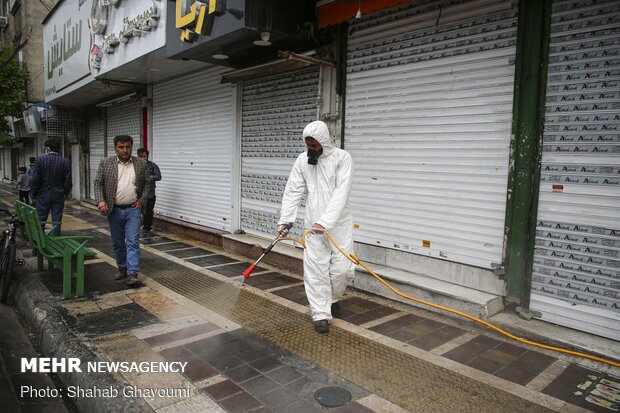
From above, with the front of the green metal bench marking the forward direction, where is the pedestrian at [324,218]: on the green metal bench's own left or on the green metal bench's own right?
on the green metal bench's own right

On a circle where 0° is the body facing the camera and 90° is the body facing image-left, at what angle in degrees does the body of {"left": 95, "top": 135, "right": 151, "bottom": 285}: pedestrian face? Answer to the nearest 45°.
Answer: approximately 0°

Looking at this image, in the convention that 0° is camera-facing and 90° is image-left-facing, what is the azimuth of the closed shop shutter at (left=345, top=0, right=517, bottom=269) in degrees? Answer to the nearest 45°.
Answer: approximately 45°

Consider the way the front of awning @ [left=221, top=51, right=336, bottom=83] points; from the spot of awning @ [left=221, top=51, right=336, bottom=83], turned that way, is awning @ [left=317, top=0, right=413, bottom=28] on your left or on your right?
on your left

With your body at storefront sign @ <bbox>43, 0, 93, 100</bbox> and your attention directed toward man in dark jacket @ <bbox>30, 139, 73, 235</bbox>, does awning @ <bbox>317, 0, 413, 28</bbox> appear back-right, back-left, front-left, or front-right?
front-left

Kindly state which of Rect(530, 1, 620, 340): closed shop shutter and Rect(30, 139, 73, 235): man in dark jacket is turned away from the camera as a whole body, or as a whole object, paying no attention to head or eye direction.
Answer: the man in dark jacket

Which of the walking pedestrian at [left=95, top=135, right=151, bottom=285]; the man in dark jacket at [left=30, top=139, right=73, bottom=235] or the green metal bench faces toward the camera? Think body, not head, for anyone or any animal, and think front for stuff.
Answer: the walking pedestrian

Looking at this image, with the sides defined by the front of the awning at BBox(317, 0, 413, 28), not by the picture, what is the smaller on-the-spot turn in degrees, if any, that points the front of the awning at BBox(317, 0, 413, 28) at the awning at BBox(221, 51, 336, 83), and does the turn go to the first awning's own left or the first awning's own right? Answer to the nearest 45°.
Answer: approximately 90° to the first awning's own right

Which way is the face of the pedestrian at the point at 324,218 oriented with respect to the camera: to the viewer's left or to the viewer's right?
to the viewer's left

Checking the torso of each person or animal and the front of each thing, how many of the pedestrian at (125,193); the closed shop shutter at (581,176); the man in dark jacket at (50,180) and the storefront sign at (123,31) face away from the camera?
1

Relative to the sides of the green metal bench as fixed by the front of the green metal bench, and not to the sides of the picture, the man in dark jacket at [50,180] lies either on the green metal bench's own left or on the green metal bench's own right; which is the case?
on the green metal bench's own left

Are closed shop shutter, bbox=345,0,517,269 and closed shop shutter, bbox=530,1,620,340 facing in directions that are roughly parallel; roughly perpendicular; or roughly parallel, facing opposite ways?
roughly parallel

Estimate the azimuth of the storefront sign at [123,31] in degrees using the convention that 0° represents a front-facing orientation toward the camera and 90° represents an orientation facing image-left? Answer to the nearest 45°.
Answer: approximately 45°

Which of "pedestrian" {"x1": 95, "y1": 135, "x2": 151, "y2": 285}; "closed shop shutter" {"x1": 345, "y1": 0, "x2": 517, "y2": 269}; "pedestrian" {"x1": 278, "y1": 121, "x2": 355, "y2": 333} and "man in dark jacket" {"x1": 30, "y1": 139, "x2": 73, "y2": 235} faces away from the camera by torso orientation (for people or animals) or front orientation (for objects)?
the man in dark jacket
